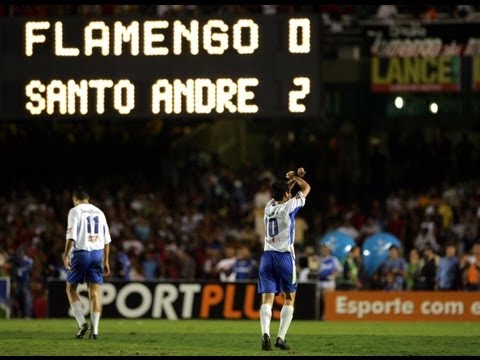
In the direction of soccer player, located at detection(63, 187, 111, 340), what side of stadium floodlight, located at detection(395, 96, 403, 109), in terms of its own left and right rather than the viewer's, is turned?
front

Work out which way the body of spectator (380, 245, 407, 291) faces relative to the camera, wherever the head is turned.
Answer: toward the camera

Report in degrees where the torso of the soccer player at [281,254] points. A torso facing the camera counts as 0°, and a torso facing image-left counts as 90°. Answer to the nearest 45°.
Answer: approximately 225°

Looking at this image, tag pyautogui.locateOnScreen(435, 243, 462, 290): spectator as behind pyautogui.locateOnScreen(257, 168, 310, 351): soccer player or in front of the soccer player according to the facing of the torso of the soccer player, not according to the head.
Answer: in front

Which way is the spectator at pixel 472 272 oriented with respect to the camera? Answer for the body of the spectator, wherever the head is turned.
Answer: toward the camera

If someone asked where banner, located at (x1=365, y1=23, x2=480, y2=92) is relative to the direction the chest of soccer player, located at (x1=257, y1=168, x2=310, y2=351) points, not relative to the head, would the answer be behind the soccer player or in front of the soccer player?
in front

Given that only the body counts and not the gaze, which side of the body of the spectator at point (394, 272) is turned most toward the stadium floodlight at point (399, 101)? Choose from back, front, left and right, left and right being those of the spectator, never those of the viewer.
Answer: back

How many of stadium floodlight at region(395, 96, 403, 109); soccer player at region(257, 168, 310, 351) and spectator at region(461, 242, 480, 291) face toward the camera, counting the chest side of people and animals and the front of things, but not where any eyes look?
2

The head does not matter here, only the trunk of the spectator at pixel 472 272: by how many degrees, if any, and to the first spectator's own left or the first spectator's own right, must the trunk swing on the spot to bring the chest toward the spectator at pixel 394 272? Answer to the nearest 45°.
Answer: approximately 90° to the first spectator's own right

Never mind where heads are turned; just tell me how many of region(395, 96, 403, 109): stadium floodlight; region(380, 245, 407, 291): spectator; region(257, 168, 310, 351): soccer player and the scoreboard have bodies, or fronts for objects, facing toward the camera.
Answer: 3
